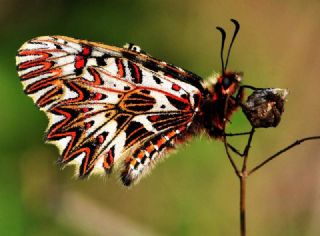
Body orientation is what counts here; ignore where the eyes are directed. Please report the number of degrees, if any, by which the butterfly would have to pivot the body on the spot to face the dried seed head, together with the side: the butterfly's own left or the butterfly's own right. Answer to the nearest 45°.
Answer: approximately 45° to the butterfly's own right

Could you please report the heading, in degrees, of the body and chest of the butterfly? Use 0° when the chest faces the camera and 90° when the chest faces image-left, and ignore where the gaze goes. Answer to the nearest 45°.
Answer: approximately 270°
